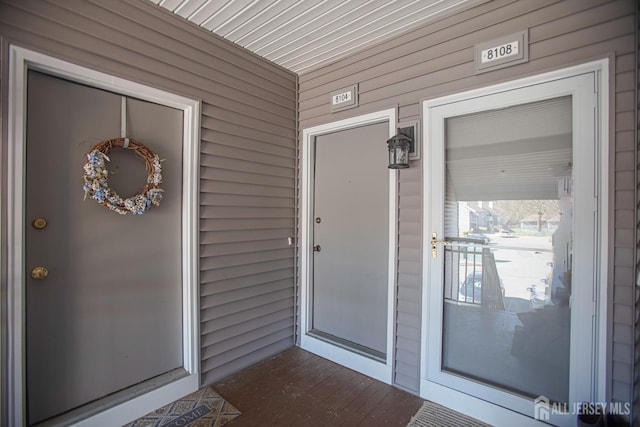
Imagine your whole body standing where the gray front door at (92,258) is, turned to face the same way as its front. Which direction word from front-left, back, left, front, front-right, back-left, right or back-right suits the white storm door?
front

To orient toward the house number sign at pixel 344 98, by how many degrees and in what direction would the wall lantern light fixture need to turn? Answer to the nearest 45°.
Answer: approximately 90° to its right

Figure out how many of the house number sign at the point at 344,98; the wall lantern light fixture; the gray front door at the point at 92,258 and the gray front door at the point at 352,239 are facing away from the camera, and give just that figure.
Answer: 0

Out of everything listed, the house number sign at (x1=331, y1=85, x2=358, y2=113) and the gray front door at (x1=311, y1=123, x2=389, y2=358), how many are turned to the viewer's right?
0

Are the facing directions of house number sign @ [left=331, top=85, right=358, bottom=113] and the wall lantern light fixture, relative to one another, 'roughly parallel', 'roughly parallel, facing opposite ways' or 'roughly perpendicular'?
roughly parallel

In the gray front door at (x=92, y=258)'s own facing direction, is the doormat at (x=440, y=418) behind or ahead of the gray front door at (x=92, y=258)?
ahead

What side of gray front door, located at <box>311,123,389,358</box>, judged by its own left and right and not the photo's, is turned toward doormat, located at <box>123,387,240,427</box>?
front

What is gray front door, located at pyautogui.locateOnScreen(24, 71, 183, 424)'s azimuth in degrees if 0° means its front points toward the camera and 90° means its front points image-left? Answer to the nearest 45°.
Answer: approximately 315°

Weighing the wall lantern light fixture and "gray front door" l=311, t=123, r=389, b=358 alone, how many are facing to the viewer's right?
0

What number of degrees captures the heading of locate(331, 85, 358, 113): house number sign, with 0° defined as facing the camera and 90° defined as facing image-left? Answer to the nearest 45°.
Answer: approximately 45°

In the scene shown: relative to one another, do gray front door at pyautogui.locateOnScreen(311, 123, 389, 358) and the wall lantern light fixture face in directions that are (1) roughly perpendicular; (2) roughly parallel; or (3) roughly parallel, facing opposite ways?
roughly parallel

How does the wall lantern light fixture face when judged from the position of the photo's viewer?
facing the viewer and to the left of the viewer

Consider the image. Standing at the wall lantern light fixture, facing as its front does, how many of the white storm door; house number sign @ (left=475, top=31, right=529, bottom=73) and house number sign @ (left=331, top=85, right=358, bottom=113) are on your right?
1
